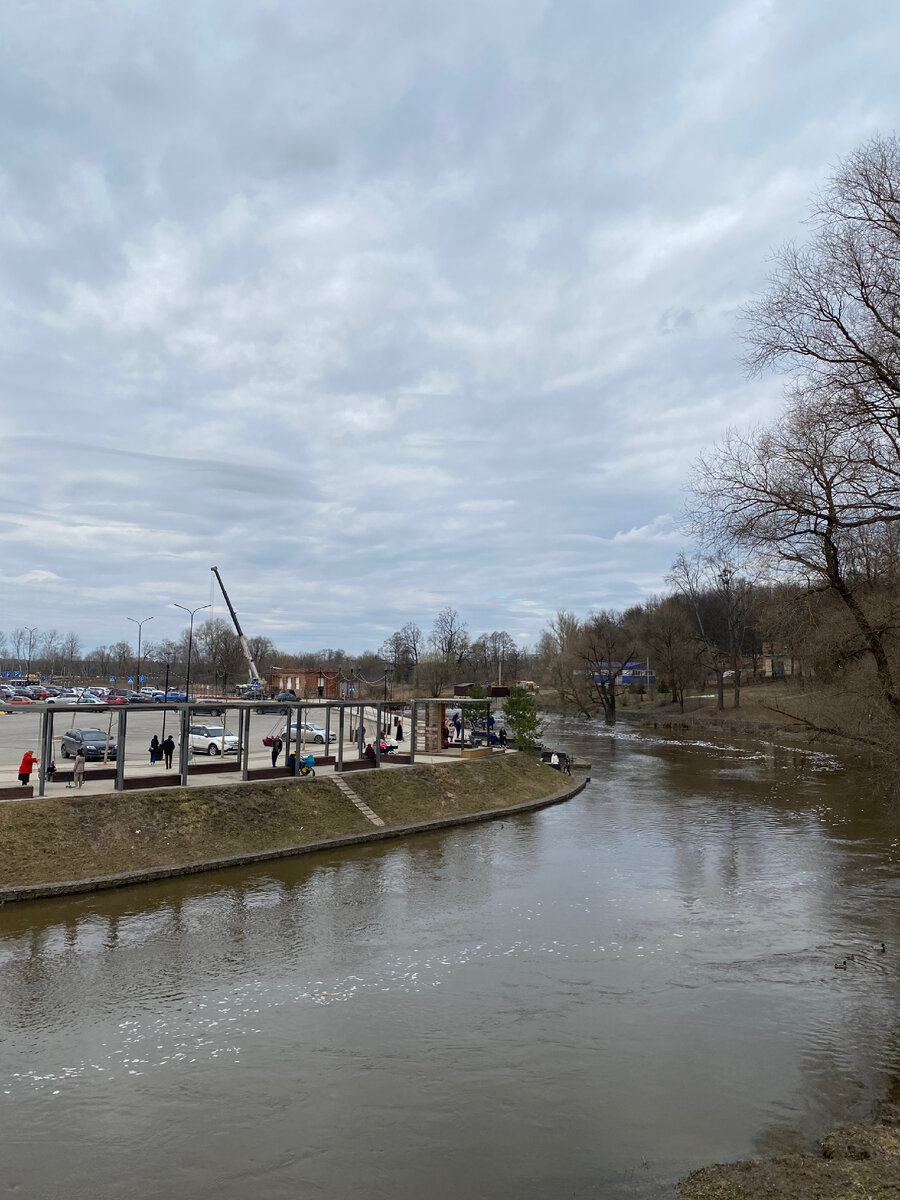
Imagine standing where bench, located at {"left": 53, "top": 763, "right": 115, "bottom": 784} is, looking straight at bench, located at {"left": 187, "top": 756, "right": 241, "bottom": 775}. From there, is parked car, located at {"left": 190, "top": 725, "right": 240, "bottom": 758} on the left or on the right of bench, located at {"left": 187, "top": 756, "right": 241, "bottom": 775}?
left

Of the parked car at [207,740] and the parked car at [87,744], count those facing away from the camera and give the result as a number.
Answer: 0

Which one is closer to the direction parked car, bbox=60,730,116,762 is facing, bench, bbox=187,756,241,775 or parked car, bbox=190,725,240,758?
the bench

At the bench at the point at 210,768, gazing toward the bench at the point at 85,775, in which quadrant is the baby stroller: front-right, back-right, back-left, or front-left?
back-left

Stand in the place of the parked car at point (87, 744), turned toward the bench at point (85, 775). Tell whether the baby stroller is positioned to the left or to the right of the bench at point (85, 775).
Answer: left

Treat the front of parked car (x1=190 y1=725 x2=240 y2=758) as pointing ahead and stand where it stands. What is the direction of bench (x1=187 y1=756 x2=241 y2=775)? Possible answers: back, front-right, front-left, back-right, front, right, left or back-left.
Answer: front-right
